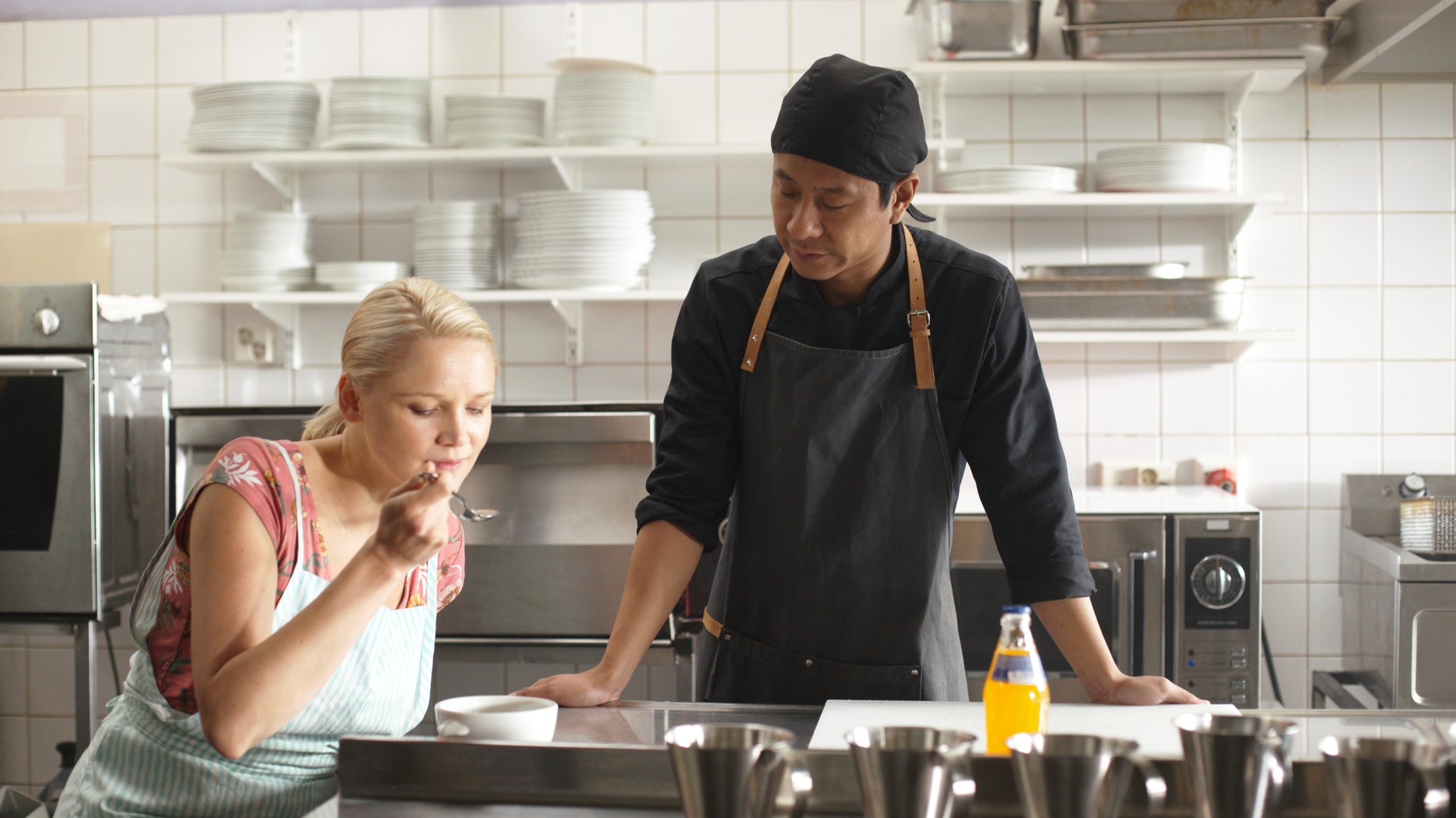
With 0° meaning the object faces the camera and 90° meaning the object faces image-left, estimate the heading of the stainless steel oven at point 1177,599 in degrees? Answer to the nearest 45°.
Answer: approximately 0°

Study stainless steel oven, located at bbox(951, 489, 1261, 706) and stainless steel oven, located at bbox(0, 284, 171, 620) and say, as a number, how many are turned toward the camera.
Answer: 2

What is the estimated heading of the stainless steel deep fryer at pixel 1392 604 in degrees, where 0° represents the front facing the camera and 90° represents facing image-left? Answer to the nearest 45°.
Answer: approximately 0°

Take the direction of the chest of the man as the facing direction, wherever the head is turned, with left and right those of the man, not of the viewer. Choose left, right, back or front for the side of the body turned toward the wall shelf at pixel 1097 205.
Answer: back

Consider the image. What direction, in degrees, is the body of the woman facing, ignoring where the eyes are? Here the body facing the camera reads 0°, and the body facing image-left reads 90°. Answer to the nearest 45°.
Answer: approximately 315°

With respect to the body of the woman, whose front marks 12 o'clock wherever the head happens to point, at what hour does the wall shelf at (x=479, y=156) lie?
The wall shelf is roughly at 8 o'clock from the woman.
